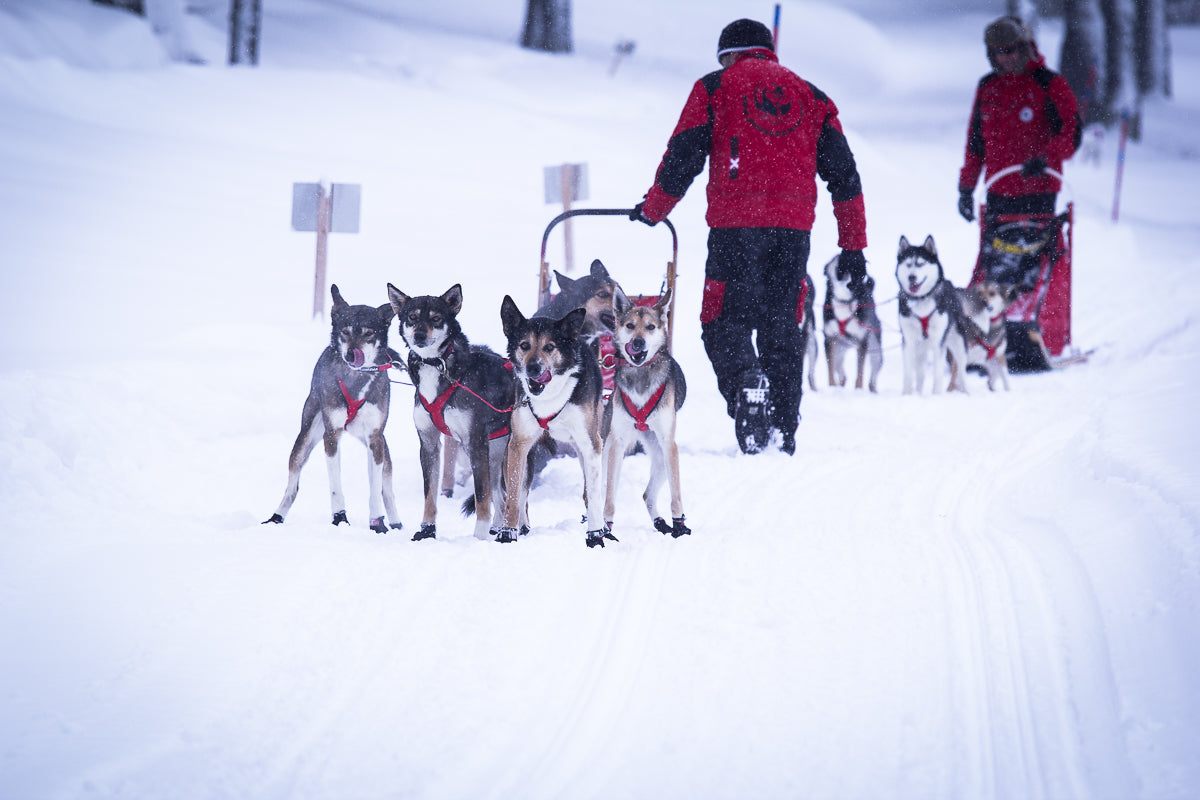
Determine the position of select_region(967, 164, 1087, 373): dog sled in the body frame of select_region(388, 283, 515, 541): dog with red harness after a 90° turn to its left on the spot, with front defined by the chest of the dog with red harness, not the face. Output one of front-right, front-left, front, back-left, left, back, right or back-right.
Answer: left

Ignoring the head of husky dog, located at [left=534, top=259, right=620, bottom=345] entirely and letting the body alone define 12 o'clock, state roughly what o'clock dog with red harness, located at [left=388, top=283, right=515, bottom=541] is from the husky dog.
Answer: The dog with red harness is roughly at 2 o'clock from the husky dog.

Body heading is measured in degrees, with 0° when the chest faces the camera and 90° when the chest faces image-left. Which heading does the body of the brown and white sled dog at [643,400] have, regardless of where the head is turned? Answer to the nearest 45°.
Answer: approximately 0°

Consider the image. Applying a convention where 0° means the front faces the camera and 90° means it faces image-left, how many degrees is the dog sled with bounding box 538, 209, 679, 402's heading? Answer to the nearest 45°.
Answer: approximately 0°

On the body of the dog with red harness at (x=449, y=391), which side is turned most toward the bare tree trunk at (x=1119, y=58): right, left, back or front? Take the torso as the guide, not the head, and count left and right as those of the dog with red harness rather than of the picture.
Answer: back

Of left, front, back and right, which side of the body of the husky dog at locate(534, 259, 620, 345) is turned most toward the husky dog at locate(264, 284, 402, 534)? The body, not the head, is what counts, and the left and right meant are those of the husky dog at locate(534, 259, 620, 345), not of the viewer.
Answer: right
